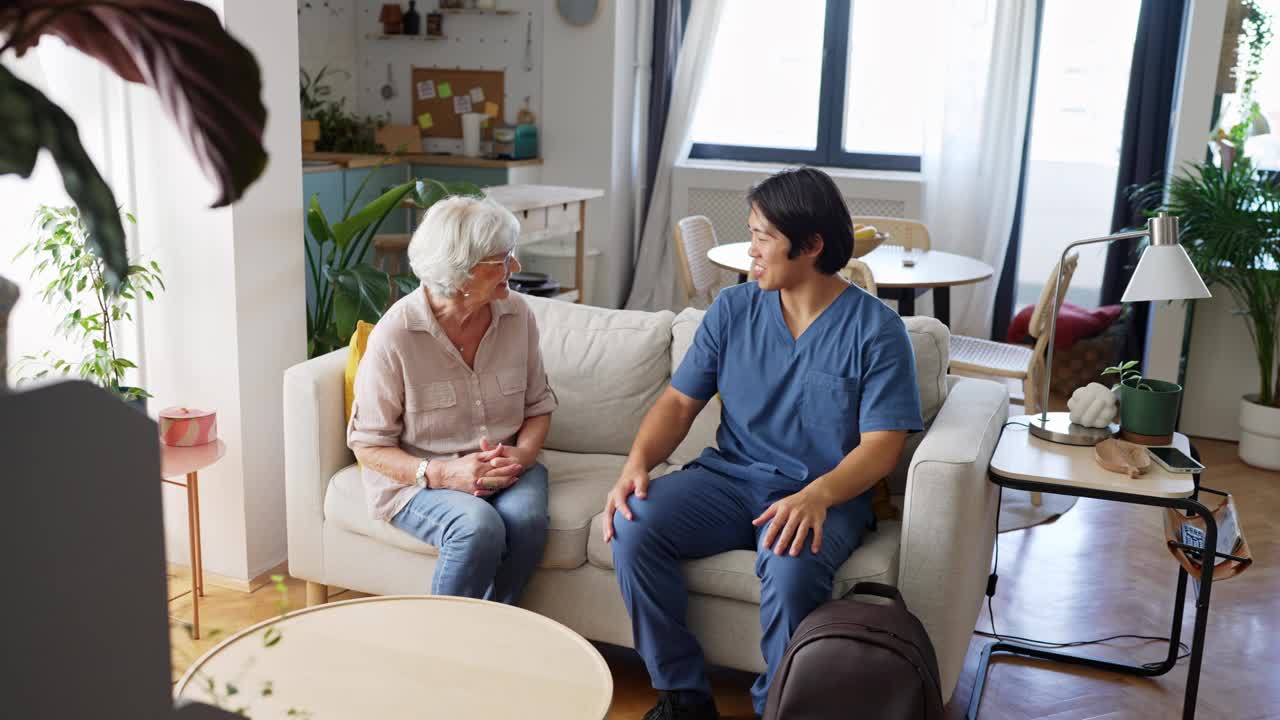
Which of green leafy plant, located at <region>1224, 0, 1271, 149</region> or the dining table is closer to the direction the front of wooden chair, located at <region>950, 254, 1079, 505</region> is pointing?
the dining table

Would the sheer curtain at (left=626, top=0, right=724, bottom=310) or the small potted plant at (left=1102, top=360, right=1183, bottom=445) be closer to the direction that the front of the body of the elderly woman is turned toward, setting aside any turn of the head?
the small potted plant

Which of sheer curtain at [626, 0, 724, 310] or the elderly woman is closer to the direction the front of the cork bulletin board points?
the elderly woman

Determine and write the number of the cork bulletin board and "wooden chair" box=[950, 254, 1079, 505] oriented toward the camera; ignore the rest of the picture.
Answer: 1

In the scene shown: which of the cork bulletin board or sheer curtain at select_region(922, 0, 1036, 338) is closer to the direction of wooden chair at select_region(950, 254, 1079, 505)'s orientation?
the cork bulletin board

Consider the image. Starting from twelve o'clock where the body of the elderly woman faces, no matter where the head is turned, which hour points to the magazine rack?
The magazine rack is roughly at 11 o'clock from the elderly woman.

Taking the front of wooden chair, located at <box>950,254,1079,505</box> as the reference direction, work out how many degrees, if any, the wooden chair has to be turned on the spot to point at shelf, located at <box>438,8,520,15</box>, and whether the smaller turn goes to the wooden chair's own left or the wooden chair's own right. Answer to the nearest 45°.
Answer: approximately 45° to the wooden chair's own right

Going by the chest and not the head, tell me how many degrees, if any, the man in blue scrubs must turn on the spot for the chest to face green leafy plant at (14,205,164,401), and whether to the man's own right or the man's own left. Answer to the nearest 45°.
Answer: approximately 45° to the man's own right

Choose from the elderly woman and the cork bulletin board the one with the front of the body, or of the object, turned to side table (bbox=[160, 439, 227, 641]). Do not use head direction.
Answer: the cork bulletin board

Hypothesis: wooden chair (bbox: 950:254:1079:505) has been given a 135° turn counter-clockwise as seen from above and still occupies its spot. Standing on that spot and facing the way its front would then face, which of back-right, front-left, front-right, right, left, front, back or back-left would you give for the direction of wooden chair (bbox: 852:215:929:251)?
back

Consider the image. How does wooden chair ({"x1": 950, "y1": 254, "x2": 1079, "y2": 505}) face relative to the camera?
to the viewer's left

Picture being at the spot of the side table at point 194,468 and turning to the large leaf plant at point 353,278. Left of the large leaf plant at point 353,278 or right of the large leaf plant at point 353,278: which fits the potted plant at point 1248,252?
right

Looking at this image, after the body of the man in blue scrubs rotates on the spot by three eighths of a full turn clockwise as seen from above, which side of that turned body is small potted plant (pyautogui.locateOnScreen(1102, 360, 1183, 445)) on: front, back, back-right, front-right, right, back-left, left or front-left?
right

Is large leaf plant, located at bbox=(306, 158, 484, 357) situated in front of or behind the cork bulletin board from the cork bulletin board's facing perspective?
in front

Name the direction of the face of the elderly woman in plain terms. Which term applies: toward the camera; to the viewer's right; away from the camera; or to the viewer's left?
to the viewer's right

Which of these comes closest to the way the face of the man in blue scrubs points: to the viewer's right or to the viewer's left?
to the viewer's left
